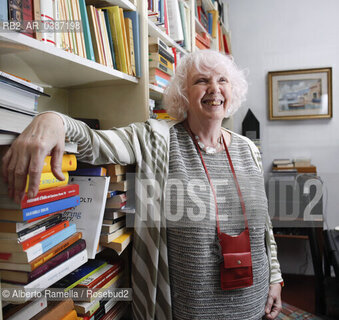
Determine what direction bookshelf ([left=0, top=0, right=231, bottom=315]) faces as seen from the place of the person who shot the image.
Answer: facing the viewer and to the right of the viewer

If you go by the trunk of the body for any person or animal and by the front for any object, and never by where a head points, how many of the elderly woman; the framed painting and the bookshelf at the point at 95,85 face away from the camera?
0

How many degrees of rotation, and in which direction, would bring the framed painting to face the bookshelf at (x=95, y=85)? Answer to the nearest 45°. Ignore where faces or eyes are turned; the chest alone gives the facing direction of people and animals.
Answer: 0° — it already faces it

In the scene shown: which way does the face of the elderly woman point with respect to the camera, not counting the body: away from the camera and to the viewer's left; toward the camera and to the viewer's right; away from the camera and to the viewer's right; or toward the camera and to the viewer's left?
toward the camera and to the viewer's right

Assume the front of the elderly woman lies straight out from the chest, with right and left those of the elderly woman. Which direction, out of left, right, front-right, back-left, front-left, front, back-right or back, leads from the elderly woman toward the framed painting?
left

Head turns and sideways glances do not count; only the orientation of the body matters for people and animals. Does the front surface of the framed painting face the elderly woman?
yes

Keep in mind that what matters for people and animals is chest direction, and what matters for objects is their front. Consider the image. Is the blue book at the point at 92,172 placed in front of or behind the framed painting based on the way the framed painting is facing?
in front

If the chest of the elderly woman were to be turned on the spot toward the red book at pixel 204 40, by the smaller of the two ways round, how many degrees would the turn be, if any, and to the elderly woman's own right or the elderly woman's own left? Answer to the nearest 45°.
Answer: approximately 135° to the elderly woman's own left

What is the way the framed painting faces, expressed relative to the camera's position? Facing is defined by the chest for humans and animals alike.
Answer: facing the viewer

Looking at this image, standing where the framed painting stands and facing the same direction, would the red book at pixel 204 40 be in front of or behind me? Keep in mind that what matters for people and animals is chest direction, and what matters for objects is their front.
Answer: in front
